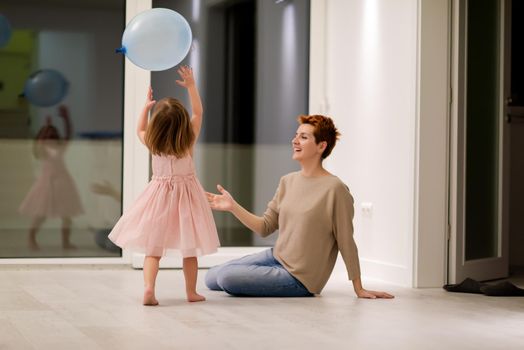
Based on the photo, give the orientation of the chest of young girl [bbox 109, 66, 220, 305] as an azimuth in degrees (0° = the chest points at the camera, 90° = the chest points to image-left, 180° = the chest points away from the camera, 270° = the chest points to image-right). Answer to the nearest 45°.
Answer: approximately 180°

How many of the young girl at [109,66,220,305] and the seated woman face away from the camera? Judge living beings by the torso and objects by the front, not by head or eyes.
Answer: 1

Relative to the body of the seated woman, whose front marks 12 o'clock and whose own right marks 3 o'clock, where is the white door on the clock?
The white door is roughly at 6 o'clock from the seated woman.

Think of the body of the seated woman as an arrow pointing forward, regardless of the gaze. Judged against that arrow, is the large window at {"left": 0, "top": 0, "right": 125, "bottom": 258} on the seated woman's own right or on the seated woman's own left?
on the seated woman's own right

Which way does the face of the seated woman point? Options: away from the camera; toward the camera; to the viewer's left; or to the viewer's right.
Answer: to the viewer's left

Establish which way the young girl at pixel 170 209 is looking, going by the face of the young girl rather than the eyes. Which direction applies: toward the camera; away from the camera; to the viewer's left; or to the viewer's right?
away from the camera

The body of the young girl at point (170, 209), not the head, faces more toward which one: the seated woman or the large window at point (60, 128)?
the large window

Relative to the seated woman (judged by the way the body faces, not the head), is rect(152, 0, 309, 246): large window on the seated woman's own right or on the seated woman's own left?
on the seated woman's own right

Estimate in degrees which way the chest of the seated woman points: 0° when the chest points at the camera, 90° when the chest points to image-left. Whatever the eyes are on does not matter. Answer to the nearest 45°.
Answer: approximately 45°
